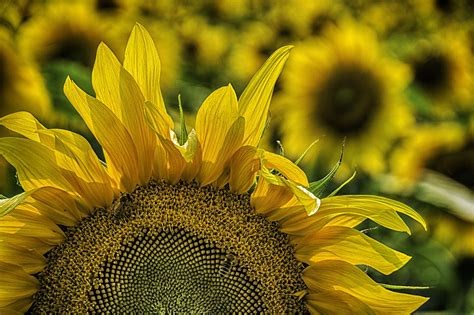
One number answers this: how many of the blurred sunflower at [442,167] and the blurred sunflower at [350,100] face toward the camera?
2

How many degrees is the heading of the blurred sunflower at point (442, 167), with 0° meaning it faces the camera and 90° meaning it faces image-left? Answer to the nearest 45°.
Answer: approximately 0°

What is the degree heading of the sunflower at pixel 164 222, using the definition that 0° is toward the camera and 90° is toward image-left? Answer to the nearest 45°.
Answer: approximately 0°

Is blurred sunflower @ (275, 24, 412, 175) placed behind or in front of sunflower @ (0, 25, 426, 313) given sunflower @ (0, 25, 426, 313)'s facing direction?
behind
